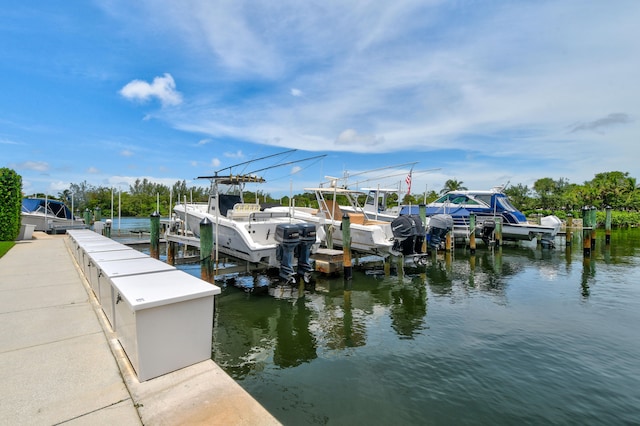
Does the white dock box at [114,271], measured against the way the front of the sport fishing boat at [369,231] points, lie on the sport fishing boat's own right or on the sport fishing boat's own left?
on the sport fishing boat's own left

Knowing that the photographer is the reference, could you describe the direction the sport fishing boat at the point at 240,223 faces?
facing away from the viewer and to the left of the viewer

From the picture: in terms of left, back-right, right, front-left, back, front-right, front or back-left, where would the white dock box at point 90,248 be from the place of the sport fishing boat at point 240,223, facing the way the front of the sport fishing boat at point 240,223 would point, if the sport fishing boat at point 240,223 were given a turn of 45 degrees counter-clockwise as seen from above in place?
front-left

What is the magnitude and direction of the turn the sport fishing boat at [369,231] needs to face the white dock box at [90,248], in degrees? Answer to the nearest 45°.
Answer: approximately 90° to its left

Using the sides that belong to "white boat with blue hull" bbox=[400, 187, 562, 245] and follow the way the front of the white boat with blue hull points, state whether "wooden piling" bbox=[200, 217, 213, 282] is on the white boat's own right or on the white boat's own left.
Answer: on the white boat's own left

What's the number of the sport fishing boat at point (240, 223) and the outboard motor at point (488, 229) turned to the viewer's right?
0

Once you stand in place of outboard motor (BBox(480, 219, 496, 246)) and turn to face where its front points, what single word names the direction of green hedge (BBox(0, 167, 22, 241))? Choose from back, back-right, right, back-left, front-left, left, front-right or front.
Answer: left

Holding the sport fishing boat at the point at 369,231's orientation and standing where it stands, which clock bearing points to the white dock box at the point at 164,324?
The white dock box is roughly at 8 o'clock from the sport fishing boat.

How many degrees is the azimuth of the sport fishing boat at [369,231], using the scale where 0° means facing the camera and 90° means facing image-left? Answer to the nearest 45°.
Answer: approximately 135°

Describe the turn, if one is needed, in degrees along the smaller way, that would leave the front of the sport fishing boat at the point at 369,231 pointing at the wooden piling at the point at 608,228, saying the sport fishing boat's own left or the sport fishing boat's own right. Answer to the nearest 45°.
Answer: approximately 90° to the sport fishing boat's own right

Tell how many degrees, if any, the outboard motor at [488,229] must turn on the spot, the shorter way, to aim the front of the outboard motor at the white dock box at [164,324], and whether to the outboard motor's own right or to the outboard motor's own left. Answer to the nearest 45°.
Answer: approximately 135° to the outboard motor's own left
